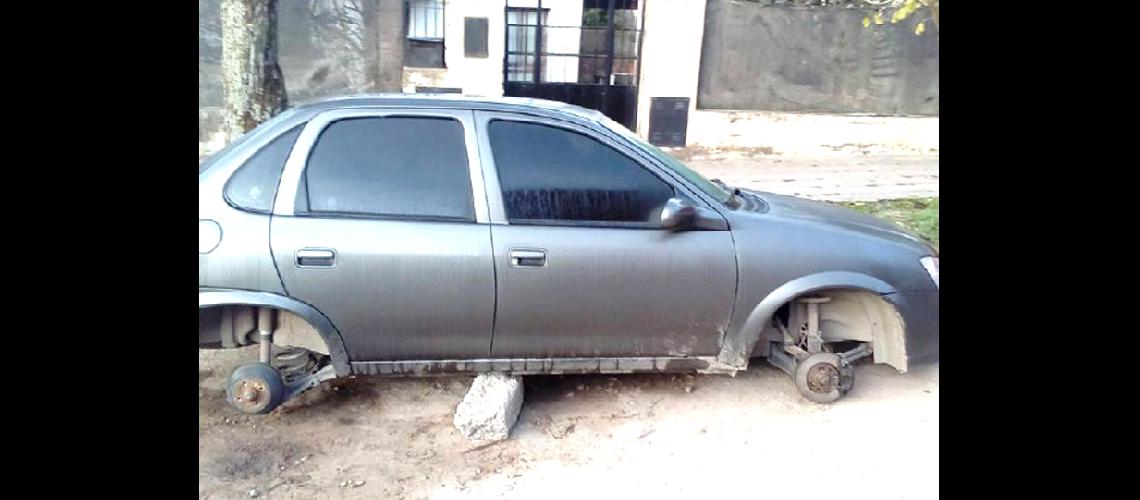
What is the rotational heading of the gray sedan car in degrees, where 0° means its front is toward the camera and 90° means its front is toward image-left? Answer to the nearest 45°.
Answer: approximately 270°

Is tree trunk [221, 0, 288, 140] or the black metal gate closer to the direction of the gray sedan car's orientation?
the black metal gate
